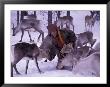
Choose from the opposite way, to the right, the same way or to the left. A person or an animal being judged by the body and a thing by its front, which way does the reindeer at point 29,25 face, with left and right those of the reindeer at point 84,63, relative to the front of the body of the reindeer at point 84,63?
the same way

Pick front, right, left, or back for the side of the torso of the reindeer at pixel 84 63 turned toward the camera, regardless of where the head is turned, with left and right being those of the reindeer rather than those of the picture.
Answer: left

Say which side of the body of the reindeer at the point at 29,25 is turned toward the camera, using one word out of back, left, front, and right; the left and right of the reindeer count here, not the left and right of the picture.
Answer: left
